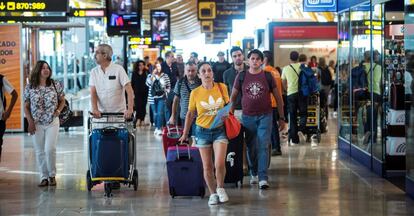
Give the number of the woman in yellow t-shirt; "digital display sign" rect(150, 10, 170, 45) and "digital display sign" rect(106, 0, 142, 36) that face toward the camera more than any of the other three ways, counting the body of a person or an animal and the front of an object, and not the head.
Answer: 3

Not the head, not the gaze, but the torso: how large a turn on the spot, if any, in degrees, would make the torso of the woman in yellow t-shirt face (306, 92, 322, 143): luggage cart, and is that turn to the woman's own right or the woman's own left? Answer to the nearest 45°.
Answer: approximately 180°

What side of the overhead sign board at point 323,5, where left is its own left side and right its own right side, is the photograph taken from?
front

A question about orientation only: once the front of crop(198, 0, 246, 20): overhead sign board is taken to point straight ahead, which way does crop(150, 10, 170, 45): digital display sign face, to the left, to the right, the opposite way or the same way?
the same way

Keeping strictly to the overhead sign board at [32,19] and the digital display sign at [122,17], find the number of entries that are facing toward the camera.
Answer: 2

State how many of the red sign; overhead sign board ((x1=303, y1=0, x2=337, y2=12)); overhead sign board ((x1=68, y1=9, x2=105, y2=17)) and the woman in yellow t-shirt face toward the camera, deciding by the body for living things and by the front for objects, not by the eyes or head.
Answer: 4

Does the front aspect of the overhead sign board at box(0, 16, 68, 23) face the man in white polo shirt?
yes

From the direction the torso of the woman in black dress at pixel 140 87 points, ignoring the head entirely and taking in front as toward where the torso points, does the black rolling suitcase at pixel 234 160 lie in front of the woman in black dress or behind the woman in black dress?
in front

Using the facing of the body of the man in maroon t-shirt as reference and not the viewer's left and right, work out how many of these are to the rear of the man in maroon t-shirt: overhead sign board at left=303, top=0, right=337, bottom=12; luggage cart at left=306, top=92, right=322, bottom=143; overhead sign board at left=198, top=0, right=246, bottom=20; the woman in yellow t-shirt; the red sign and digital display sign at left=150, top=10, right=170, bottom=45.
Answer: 5

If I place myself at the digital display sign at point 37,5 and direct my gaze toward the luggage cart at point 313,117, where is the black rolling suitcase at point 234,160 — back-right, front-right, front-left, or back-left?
front-right

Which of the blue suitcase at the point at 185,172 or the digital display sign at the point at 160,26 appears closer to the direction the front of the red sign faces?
the blue suitcase

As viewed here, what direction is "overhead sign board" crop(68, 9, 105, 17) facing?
toward the camera

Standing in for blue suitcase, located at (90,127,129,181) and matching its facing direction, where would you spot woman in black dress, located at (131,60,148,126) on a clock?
The woman in black dress is roughly at 6 o'clock from the blue suitcase.

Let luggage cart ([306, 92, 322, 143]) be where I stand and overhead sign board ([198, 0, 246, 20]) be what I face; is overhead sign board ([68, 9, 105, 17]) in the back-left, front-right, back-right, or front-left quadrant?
front-left

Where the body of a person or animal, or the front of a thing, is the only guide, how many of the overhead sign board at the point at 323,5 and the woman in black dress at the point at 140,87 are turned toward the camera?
2

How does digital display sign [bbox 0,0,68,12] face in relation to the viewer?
toward the camera

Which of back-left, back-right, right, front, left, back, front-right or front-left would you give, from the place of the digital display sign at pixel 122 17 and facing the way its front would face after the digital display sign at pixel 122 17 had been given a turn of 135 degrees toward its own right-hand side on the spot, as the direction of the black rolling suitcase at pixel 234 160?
back-left
